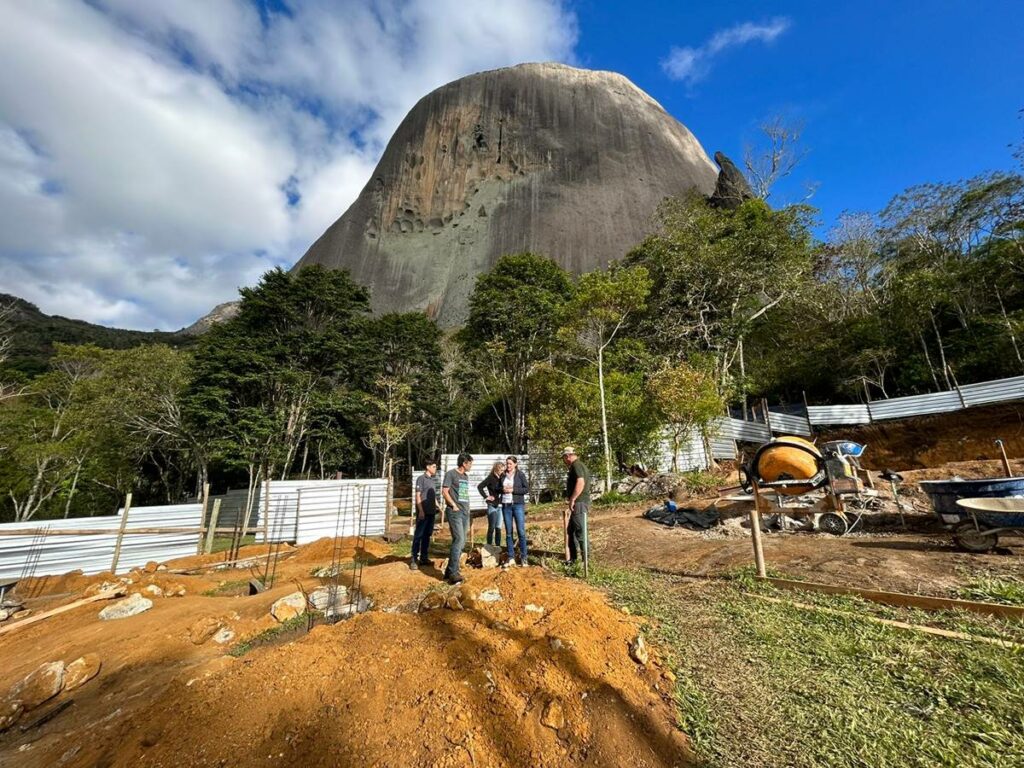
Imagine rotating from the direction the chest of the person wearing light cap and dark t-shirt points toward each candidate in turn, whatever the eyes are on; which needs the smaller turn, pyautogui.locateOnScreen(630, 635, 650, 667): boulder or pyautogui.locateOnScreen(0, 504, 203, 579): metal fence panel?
the metal fence panel

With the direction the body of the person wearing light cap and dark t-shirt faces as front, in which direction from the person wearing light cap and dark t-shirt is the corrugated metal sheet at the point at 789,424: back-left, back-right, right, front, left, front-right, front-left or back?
back-right

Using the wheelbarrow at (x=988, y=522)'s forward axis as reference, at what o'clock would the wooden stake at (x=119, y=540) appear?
The wooden stake is roughly at 11 o'clock from the wheelbarrow.

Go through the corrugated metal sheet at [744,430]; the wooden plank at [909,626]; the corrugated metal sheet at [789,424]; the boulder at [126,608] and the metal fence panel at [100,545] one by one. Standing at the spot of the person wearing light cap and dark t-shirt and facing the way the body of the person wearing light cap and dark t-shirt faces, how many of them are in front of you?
2

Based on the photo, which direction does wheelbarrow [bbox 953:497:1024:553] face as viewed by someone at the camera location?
facing to the left of the viewer

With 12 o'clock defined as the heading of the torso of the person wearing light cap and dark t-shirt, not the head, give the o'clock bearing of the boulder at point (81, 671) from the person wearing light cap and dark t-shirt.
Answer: The boulder is roughly at 11 o'clock from the person wearing light cap and dark t-shirt.

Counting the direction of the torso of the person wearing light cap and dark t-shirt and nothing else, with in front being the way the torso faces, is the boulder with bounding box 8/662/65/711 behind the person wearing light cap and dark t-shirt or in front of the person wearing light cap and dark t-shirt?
in front

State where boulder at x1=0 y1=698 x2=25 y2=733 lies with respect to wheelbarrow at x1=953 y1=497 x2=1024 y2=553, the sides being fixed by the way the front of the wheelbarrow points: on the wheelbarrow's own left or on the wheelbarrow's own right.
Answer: on the wheelbarrow's own left

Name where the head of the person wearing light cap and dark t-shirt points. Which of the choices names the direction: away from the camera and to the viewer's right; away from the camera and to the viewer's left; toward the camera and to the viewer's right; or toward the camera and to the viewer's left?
toward the camera and to the viewer's left

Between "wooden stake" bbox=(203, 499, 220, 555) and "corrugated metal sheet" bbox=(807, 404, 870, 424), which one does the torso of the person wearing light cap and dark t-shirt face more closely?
the wooden stake

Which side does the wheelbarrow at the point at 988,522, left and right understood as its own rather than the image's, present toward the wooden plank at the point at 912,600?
left

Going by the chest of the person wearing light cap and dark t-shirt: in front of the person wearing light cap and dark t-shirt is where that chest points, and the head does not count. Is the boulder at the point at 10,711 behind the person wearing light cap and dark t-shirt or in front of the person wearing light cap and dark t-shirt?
in front

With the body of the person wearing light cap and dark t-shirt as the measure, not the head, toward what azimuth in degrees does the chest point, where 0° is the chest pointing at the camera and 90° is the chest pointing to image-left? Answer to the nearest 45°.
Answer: approximately 90°

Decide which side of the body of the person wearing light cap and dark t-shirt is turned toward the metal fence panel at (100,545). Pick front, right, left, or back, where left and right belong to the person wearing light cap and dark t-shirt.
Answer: front

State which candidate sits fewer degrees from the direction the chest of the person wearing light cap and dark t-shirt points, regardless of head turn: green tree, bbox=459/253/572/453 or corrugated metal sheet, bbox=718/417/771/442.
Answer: the green tree
